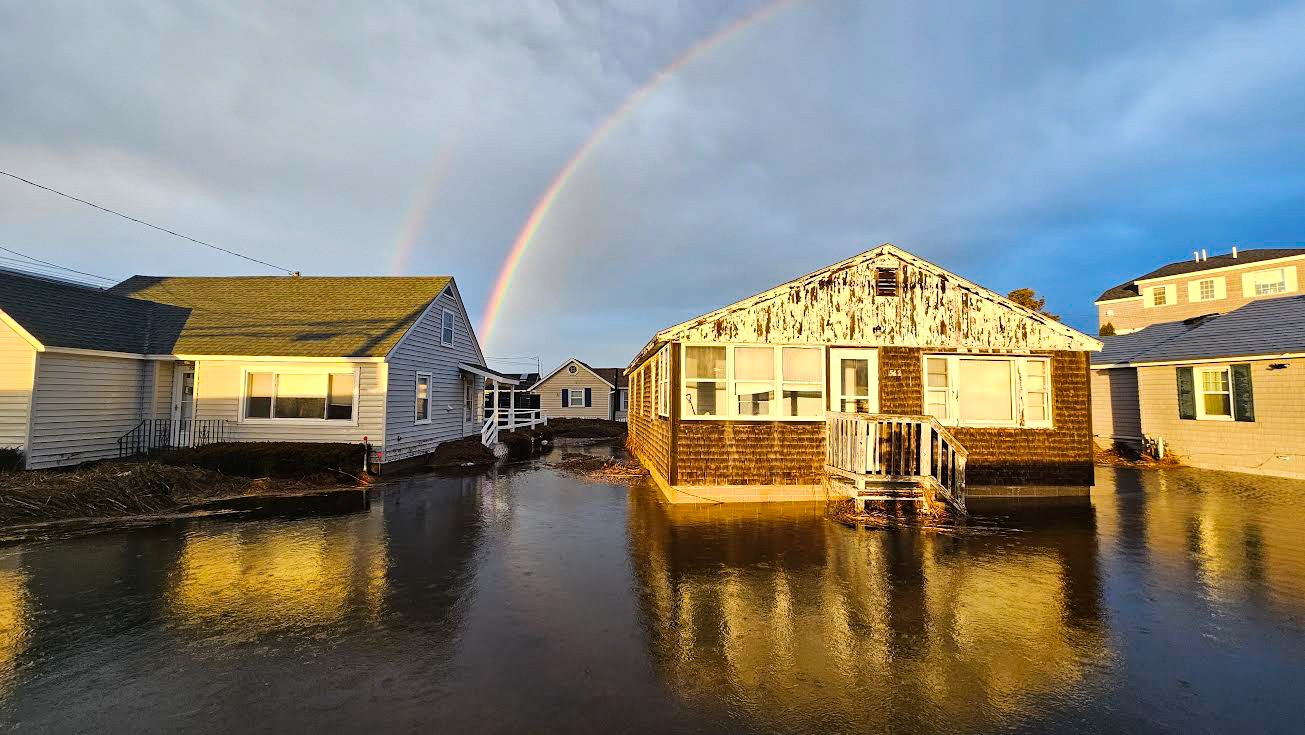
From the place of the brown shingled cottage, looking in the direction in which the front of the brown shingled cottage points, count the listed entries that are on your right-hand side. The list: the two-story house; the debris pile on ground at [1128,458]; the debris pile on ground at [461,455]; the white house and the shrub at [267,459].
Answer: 3

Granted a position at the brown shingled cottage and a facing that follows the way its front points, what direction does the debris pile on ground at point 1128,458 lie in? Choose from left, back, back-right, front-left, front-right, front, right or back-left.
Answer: back-left

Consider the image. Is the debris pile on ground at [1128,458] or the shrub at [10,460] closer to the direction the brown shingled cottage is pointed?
the shrub

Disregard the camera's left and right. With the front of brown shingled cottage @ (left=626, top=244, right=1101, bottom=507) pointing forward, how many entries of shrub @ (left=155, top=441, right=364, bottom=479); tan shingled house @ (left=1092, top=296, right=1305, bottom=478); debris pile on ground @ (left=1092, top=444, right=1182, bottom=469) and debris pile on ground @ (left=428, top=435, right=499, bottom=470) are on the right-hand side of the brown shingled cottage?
2

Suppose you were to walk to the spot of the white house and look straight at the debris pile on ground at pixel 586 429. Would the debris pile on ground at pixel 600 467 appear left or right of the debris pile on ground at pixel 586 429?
right

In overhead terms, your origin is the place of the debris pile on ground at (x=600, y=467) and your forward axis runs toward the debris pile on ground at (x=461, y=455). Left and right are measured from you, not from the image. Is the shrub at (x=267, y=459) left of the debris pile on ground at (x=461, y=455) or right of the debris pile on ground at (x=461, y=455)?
left

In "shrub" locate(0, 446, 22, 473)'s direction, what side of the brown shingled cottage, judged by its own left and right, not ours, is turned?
right

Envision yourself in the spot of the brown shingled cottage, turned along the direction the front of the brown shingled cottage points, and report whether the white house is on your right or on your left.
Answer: on your right

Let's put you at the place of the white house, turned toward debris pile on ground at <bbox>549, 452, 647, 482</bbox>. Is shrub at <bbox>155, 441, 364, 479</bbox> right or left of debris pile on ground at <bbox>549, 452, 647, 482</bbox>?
right

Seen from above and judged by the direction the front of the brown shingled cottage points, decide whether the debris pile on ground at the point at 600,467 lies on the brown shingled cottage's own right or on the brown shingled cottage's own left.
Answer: on the brown shingled cottage's own right

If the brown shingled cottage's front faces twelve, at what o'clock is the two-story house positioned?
The two-story house is roughly at 7 o'clock from the brown shingled cottage.

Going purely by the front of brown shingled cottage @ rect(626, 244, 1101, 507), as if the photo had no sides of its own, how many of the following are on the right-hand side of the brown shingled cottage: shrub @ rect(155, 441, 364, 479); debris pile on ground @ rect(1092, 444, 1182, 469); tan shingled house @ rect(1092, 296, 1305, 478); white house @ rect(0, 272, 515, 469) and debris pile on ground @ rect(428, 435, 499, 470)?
3

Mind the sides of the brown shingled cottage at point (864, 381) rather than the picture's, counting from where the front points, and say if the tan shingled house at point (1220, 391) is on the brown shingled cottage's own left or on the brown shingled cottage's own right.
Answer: on the brown shingled cottage's own left

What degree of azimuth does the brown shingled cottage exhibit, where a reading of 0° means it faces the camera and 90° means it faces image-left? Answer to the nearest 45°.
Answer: approximately 0°

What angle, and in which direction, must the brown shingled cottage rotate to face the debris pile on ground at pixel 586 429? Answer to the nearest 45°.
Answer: approximately 135° to its right
